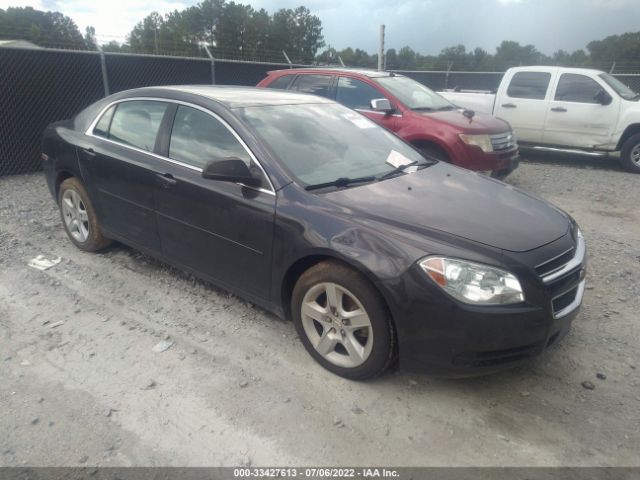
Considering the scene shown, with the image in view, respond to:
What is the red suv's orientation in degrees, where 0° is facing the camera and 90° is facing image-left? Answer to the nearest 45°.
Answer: approximately 315°

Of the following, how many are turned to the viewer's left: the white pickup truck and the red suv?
0

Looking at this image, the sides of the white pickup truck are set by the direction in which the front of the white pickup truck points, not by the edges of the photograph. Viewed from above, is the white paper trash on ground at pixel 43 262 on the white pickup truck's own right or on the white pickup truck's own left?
on the white pickup truck's own right

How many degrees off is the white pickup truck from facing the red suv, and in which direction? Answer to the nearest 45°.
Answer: approximately 135° to its right

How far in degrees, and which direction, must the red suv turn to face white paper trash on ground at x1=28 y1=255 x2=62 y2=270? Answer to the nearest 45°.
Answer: approximately 90° to its right

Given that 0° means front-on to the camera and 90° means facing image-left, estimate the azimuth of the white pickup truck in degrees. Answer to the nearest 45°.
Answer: approximately 270°
